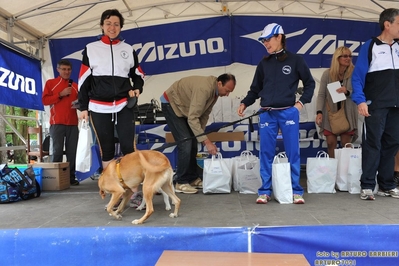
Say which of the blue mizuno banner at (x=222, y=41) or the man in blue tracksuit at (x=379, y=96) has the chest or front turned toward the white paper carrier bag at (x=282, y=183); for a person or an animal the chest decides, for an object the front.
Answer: the blue mizuno banner

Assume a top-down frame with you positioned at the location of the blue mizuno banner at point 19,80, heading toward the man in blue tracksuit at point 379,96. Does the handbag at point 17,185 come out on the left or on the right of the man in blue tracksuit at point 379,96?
right

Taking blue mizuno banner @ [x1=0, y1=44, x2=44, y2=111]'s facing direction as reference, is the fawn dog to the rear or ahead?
ahead

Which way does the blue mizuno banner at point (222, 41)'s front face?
toward the camera

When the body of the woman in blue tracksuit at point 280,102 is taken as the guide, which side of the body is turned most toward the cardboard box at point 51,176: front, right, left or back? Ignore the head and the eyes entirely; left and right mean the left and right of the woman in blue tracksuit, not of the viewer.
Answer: right

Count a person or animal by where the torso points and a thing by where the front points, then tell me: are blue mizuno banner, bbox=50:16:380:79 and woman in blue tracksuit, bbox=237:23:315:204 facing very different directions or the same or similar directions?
same or similar directions

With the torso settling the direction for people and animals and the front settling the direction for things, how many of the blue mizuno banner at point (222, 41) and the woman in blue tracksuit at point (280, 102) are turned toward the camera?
2

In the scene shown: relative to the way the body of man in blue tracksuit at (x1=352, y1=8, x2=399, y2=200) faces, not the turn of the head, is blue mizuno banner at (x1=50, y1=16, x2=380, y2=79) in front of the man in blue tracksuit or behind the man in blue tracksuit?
behind

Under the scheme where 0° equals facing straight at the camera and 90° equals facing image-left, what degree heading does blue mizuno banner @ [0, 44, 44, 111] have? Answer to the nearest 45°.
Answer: approximately 315°

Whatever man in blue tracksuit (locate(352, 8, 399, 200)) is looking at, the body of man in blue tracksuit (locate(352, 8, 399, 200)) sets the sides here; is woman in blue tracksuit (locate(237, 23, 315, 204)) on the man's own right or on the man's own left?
on the man's own right

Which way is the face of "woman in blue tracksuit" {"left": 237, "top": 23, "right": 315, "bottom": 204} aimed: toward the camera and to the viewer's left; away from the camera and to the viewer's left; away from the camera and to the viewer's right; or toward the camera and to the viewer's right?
toward the camera and to the viewer's left

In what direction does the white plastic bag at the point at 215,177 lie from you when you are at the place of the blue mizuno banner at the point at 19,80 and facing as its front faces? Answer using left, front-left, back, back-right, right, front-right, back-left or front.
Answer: front

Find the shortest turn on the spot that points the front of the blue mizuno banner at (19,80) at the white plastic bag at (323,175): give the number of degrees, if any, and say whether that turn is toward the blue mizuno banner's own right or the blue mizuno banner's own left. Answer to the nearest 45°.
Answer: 0° — it already faces it

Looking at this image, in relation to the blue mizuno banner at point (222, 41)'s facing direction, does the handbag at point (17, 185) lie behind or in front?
in front

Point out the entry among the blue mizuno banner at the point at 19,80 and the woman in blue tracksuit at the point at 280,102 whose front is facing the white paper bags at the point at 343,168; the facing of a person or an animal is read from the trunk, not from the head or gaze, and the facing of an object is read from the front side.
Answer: the blue mizuno banner

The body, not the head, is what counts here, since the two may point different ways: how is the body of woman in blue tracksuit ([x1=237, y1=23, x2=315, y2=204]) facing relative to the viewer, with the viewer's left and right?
facing the viewer
